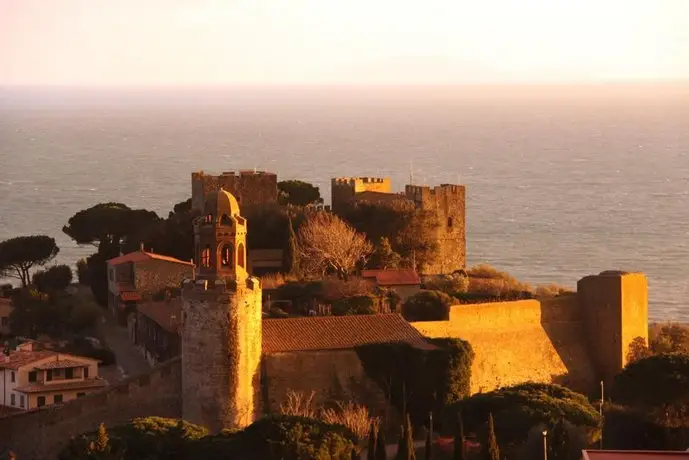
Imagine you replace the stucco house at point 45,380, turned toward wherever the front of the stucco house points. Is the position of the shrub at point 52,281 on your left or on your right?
on your left

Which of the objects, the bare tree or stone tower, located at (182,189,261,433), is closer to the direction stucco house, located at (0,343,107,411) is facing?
the stone tower

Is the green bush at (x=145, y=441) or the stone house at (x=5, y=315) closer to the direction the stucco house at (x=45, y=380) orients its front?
the green bush

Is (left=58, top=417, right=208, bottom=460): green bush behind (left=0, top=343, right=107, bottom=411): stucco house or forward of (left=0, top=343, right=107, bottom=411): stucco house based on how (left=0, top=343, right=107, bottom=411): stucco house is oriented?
forward

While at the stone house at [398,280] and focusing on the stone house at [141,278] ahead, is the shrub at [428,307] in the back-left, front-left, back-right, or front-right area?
back-left

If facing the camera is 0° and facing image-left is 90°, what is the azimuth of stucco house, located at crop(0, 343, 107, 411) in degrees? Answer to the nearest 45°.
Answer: approximately 315°

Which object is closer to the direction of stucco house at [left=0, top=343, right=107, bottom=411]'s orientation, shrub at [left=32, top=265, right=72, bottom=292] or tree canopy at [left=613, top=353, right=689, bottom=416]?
the tree canopy
